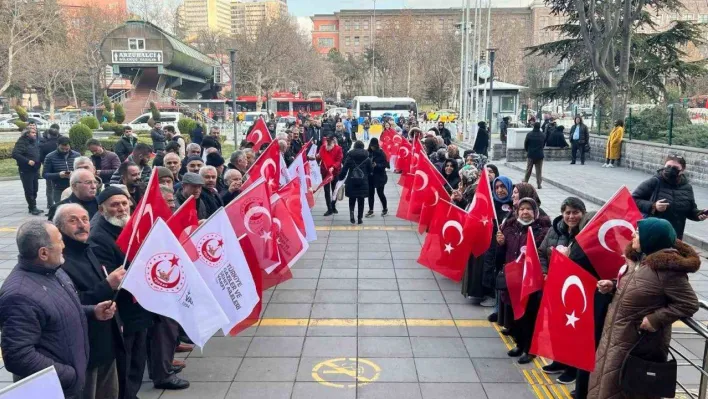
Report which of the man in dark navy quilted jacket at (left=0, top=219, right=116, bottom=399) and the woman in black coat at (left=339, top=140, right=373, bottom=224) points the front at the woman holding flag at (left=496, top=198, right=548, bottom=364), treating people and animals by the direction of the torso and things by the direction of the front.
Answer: the man in dark navy quilted jacket

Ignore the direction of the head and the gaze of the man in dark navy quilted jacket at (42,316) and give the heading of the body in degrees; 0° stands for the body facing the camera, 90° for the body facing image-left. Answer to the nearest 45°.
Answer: approximately 270°

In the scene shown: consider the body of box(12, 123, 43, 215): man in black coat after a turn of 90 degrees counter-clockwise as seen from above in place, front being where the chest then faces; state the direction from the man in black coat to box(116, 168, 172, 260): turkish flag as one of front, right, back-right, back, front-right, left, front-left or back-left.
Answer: back

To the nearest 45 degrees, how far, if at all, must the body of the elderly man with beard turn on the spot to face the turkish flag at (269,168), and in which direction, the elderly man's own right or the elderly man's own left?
approximately 90° to the elderly man's own left

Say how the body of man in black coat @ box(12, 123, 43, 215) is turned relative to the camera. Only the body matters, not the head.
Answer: to the viewer's right

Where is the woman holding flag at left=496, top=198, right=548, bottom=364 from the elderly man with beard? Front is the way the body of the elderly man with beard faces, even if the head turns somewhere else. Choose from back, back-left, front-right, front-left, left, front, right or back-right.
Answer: front-left

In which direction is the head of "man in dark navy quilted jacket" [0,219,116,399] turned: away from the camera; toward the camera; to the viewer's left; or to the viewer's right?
to the viewer's right

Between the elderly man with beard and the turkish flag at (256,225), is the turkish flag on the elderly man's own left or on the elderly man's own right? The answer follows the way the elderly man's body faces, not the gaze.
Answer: on the elderly man's own left

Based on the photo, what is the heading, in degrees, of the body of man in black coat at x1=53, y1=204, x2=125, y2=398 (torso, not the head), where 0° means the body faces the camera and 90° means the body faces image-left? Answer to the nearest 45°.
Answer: approximately 315°

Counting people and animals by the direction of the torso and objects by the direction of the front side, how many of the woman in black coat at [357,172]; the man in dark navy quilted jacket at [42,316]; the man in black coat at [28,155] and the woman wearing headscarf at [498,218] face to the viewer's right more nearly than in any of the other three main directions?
2

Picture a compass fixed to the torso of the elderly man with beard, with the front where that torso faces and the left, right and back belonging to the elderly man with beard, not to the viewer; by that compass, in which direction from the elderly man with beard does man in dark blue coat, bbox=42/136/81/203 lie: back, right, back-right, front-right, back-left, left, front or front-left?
back-left

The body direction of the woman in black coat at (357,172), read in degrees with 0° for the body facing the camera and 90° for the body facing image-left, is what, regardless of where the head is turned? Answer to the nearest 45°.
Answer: approximately 180°

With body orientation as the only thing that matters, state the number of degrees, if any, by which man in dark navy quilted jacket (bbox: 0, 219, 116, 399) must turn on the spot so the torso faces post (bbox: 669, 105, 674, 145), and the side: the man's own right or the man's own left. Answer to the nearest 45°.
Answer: approximately 45° to the man's own left

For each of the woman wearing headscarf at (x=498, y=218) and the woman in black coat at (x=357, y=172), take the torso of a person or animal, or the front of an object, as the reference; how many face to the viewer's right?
0
